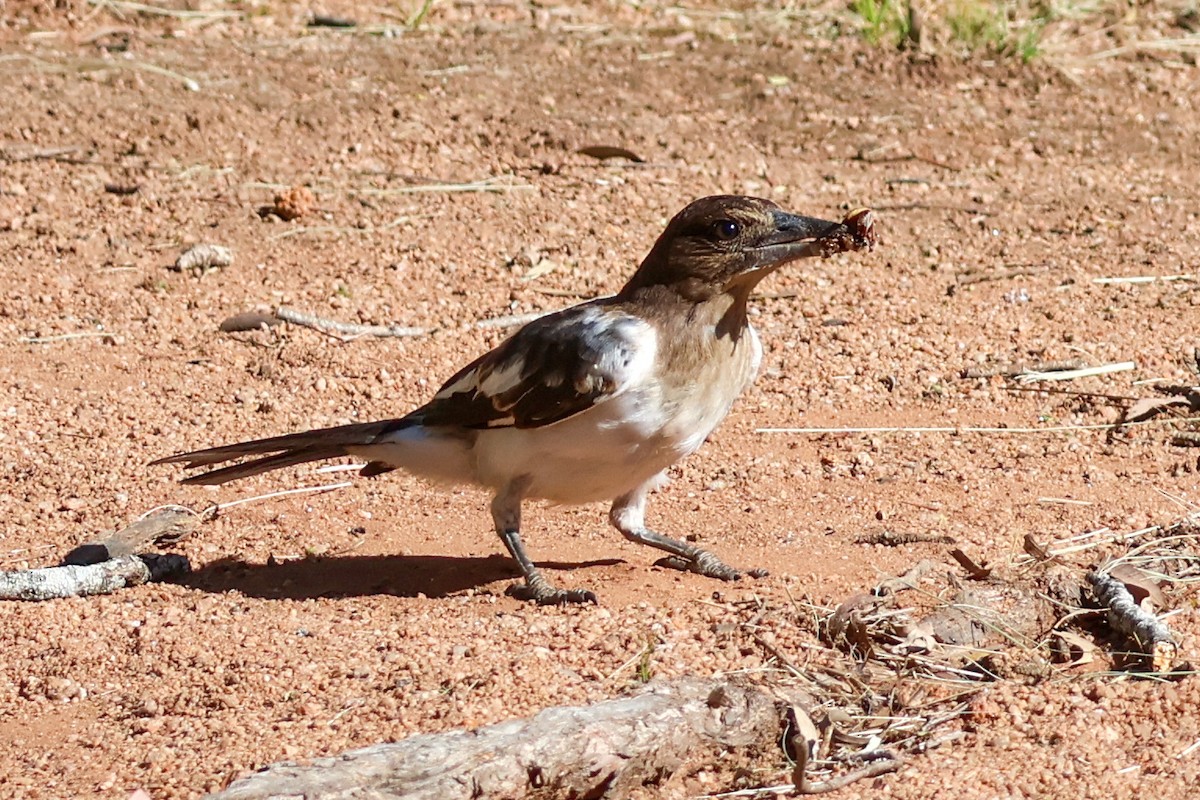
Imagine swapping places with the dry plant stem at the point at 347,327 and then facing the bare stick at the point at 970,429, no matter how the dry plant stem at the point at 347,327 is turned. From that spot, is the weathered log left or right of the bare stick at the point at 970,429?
right

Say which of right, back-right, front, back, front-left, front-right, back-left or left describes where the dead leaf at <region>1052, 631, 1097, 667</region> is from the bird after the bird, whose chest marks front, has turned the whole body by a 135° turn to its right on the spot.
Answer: left

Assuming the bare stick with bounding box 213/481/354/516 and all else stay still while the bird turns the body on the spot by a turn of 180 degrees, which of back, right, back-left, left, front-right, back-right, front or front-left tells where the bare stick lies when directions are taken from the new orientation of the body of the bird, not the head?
front-right

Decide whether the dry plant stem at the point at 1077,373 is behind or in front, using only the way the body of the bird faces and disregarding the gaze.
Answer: in front

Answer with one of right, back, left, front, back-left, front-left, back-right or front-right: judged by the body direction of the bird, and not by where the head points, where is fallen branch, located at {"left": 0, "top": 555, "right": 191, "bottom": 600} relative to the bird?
back

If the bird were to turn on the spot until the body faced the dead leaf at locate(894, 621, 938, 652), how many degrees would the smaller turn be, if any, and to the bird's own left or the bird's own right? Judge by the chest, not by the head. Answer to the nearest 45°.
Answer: approximately 45° to the bird's own right

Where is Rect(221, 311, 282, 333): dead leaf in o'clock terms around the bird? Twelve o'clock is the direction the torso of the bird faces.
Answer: The dead leaf is roughly at 8 o'clock from the bird.

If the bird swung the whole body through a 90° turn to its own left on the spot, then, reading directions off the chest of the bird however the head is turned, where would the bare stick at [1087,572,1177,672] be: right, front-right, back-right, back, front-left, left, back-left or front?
back-right

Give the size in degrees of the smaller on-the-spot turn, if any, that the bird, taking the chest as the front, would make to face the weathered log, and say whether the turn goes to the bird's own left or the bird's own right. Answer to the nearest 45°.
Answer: approximately 90° to the bird's own right

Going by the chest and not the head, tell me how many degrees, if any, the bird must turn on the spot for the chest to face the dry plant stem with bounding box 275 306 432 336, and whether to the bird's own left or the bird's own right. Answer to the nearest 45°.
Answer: approximately 135° to the bird's own left

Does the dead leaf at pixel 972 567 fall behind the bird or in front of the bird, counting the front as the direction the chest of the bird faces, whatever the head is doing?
in front

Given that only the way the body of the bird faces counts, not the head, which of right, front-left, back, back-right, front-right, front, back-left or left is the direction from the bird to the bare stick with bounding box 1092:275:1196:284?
front-left

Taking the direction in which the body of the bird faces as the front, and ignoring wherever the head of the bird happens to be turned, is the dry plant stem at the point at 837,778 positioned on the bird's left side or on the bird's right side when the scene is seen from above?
on the bird's right side

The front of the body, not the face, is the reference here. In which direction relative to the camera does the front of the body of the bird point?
to the viewer's right

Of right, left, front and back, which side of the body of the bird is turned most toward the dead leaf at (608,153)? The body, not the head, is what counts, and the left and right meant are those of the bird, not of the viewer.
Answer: left
